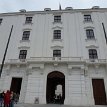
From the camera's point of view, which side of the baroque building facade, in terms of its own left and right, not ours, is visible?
front
